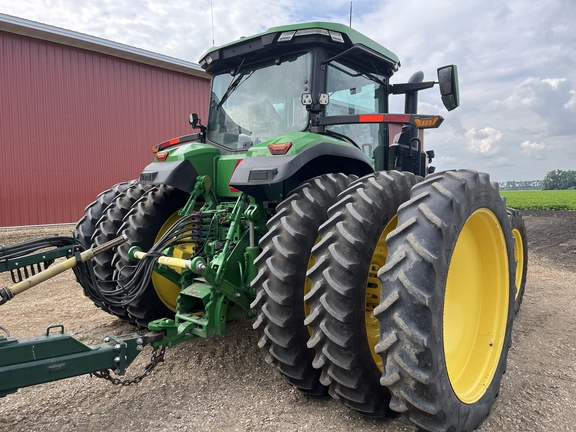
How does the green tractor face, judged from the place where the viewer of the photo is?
facing away from the viewer and to the right of the viewer

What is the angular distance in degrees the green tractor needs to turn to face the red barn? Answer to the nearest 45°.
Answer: approximately 90° to its left
